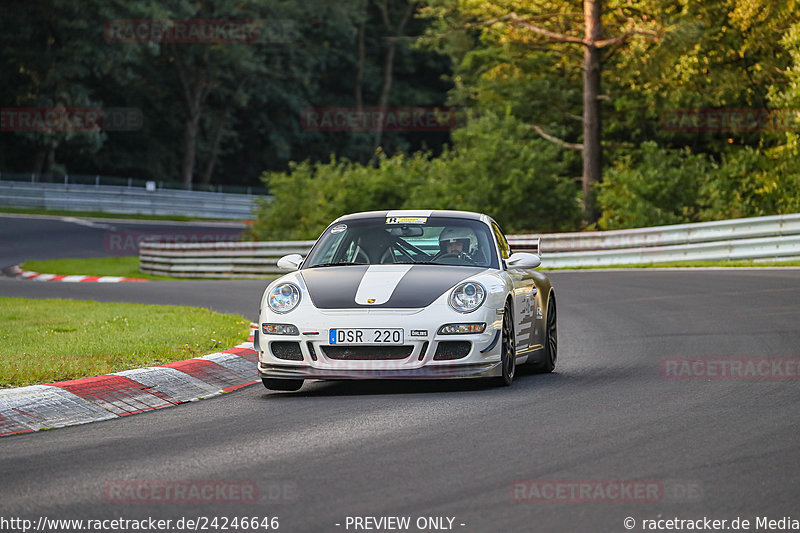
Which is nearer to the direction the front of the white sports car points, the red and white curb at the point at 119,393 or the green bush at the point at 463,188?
the red and white curb

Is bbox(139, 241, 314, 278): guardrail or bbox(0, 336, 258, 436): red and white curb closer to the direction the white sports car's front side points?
the red and white curb

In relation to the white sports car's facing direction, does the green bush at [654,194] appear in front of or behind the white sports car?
behind

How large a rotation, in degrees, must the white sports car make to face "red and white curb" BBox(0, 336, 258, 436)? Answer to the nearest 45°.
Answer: approximately 90° to its right

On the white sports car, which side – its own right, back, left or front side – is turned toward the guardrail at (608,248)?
back

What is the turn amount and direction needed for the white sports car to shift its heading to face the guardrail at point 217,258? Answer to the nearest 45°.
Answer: approximately 180°

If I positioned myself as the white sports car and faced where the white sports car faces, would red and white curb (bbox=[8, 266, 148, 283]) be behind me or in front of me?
behind

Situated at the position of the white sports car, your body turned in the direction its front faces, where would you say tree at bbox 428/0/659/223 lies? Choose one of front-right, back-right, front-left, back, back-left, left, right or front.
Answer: back

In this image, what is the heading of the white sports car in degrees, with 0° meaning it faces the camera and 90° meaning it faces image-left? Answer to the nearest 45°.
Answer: approximately 0°

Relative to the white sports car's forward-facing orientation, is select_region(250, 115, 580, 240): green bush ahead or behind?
behind
